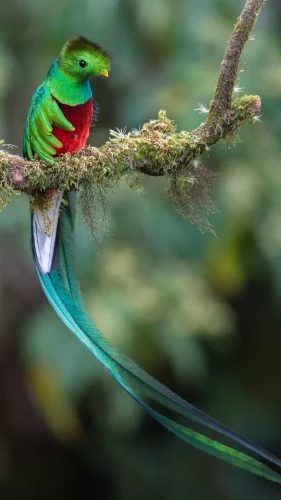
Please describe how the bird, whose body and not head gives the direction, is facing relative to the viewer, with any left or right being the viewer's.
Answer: facing the viewer and to the right of the viewer
